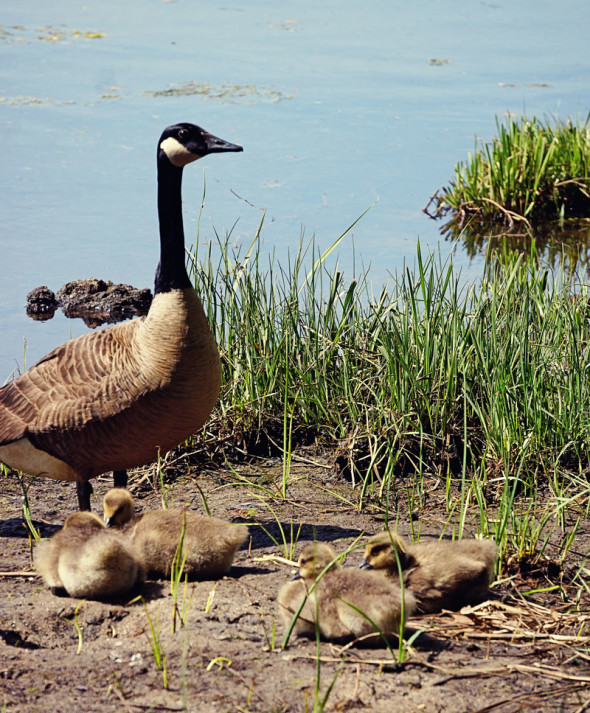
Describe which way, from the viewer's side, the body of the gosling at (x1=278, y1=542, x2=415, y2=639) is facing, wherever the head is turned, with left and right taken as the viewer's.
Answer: facing to the left of the viewer

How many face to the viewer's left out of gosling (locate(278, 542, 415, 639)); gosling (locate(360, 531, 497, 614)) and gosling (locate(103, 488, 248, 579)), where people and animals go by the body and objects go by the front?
3

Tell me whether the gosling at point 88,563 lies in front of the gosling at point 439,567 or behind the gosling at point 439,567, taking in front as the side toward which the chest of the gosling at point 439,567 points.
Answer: in front

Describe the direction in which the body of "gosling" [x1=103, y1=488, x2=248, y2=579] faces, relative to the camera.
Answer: to the viewer's left

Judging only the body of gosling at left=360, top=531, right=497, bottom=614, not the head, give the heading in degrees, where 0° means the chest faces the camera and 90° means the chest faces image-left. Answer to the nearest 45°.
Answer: approximately 90°
